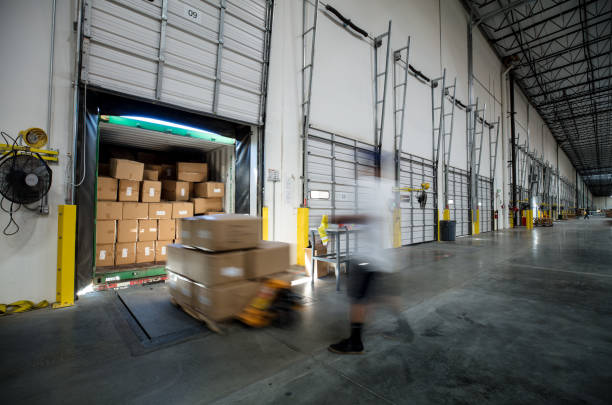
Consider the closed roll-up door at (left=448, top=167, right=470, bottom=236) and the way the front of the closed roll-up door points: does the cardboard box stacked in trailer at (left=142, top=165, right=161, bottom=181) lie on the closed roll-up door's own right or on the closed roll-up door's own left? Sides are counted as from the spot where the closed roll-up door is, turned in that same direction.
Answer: on the closed roll-up door's own right

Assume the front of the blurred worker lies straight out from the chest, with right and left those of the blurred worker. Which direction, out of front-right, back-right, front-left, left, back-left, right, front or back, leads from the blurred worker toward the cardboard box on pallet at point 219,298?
front

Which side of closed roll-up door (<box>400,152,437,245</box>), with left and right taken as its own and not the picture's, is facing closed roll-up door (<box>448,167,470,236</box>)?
left

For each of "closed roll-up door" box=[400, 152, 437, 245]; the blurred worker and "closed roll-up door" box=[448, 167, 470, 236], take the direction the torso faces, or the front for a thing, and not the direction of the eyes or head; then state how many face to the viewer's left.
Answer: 1

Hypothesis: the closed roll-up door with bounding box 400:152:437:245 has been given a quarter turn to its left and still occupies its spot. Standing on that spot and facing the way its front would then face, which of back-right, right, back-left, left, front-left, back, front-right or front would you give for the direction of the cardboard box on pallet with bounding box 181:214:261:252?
back-right

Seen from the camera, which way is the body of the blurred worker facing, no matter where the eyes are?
to the viewer's left

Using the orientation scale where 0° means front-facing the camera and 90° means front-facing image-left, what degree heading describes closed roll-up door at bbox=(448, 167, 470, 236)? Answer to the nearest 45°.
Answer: approximately 315°

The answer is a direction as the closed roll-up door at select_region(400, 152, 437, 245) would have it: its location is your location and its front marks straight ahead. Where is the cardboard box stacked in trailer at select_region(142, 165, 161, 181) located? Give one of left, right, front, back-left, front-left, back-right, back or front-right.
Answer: right

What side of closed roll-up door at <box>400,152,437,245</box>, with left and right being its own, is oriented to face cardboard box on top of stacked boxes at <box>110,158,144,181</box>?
right

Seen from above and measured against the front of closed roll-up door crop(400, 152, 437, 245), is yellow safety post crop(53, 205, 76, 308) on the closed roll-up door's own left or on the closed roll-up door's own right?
on the closed roll-up door's own right

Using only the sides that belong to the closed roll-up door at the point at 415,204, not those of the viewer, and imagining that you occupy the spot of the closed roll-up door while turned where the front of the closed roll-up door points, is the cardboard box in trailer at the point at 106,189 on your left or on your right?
on your right

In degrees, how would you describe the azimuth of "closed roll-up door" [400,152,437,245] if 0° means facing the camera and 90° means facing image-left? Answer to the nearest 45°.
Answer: approximately 315°

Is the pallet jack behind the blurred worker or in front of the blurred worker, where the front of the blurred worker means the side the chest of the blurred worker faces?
in front

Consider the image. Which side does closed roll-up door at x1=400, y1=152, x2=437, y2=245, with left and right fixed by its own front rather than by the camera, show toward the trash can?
left

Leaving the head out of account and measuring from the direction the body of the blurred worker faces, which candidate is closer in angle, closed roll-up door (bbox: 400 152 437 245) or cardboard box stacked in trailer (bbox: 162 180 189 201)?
the cardboard box stacked in trailer

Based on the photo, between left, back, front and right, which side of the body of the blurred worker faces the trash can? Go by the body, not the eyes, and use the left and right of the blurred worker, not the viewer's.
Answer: right

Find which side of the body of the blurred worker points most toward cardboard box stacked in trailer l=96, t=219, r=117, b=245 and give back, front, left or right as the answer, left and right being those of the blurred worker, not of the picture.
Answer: front

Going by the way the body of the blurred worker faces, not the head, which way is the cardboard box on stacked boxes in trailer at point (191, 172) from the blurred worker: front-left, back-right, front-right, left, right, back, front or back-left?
front-right

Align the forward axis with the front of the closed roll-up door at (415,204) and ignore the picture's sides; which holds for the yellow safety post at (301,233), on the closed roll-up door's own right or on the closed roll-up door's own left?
on the closed roll-up door's own right

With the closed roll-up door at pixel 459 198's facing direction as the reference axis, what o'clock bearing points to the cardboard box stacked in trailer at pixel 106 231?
The cardboard box stacked in trailer is roughly at 2 o'clock from the closed roll-up door.
